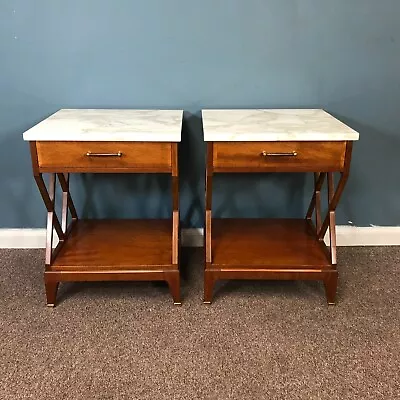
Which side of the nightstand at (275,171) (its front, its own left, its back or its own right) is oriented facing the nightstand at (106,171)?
right

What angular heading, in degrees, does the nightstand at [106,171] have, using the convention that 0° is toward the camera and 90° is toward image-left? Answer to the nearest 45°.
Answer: approximately 0°

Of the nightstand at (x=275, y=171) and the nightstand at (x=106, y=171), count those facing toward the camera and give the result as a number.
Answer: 2

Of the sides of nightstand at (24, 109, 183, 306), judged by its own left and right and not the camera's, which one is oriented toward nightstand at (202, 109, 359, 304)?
left
